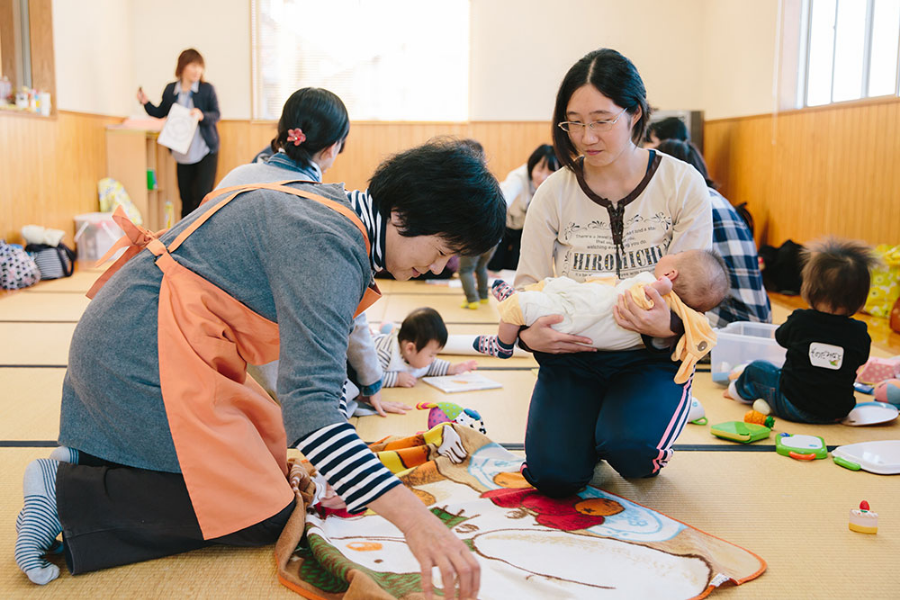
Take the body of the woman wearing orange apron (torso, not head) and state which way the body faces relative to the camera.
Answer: to the viewer's right

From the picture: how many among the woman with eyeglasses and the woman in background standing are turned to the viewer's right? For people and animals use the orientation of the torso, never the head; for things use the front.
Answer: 0

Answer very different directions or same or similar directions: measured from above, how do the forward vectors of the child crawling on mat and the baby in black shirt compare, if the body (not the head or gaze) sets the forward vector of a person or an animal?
very different directions

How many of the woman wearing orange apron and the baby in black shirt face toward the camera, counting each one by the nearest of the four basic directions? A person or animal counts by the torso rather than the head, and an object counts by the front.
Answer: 0

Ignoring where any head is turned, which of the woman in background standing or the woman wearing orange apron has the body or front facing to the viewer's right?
the woman wearing orange apron

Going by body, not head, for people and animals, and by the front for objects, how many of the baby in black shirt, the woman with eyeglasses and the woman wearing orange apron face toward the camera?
1

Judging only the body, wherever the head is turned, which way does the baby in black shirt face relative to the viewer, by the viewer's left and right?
facing away from the viewer and to the left of the viewer

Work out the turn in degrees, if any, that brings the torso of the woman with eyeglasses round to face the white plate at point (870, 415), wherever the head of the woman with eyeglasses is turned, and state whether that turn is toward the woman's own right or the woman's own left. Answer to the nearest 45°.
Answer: approximately 135° to the woman's own left

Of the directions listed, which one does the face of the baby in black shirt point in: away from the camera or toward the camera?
away from the camera
